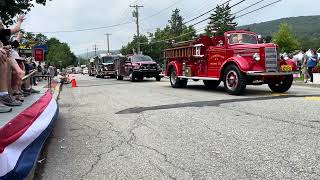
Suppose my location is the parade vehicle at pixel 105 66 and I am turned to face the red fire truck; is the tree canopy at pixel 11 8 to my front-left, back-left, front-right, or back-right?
front-right

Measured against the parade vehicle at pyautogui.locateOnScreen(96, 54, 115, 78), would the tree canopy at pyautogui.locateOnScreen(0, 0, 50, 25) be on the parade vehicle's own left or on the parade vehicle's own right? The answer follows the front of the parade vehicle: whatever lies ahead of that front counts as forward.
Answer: on the parade vehicle's own right

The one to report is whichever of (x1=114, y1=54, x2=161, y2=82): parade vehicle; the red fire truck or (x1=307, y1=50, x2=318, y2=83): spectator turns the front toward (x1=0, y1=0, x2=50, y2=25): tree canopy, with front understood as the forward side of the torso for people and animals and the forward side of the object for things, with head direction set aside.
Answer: the spectator

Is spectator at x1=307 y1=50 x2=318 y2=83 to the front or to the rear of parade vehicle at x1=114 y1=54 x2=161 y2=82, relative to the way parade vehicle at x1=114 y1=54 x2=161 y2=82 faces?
to the front

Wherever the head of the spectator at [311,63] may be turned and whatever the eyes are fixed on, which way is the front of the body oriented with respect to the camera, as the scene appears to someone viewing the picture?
to the viewer's left

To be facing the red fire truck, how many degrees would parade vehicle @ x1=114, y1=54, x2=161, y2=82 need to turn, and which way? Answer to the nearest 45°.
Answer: approximately 45° to its right

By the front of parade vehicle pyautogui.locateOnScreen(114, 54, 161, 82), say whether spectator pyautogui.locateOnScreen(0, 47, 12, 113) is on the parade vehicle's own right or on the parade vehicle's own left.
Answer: on the parade vehicle's own right

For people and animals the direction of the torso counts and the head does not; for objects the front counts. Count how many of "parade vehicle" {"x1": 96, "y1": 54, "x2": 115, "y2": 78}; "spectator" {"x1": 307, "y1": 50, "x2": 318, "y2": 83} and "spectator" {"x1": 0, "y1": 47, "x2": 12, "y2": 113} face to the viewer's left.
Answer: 1

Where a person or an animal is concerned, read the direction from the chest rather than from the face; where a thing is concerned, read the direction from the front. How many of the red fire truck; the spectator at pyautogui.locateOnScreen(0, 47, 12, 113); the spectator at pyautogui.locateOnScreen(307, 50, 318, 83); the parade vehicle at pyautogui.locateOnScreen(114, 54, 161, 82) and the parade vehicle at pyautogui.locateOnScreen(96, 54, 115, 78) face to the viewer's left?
1

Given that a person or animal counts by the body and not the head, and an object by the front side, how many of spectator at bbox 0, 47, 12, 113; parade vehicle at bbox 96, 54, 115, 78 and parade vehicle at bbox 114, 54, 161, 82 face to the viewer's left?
0

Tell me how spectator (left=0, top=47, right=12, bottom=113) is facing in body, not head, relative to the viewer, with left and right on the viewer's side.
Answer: facing to the right of the viewer

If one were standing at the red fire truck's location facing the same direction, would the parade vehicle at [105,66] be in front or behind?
behind

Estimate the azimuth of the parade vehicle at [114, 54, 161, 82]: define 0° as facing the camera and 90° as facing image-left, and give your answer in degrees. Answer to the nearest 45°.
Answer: approximately 315°

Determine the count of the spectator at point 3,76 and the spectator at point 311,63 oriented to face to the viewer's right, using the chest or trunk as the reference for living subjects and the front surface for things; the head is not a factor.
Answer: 1

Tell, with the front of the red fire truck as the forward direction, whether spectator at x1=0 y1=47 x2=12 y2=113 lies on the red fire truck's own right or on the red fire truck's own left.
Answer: on the red fire truck's own right
